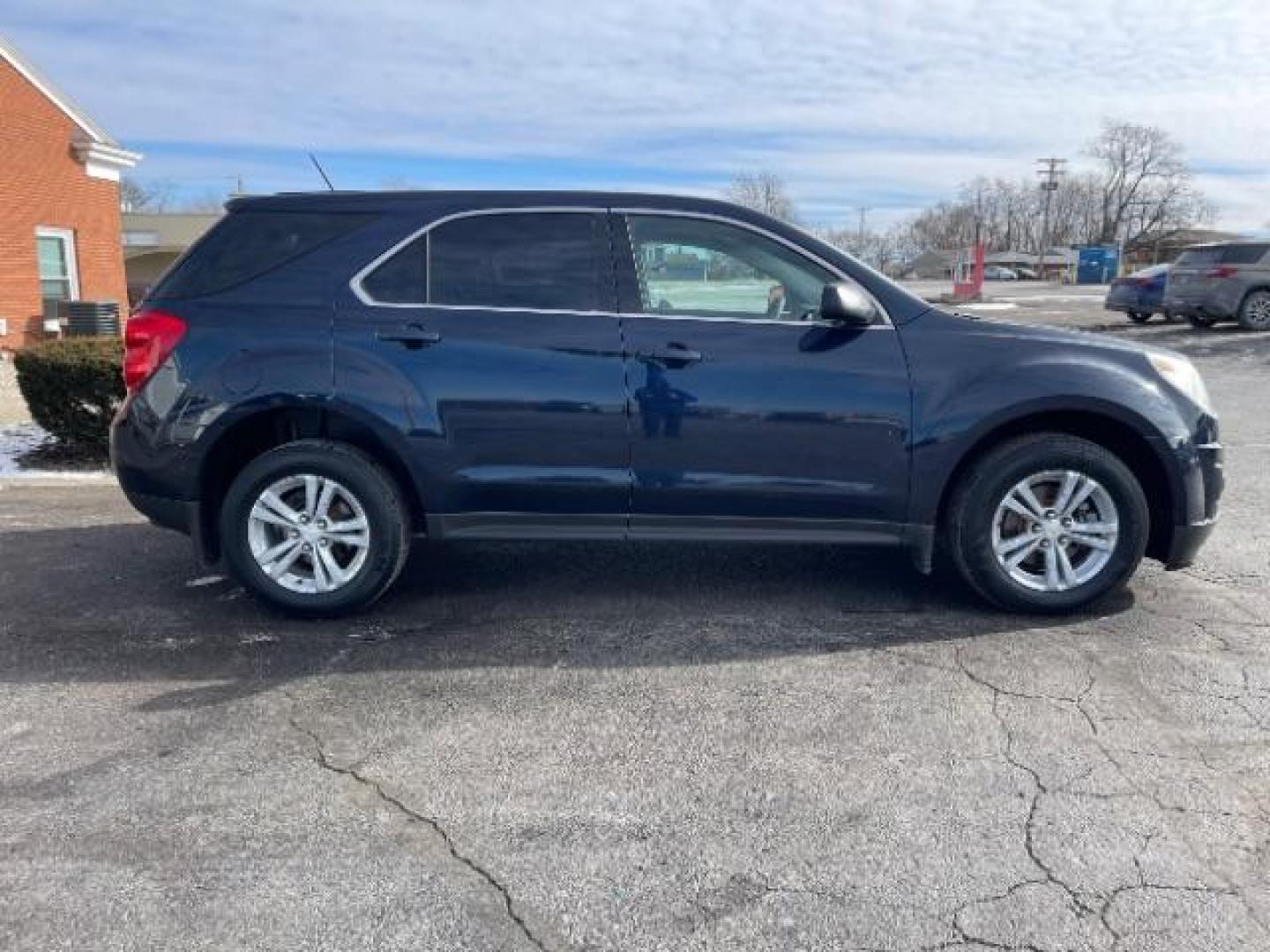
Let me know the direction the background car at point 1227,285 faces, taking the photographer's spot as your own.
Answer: facing away from the viewer and to the right of the viewer

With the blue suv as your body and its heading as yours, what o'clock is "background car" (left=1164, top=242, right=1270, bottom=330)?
The background car is roughly at 10 o'clock from the blue suv.

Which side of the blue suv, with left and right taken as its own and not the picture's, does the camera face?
right

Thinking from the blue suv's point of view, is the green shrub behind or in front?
behind

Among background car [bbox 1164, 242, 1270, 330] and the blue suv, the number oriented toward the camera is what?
0

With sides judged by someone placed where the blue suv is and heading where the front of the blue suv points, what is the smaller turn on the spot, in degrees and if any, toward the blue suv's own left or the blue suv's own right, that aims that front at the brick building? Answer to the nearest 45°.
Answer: approximately 135° to the blue suv's own left

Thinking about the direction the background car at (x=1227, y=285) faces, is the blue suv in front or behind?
behind

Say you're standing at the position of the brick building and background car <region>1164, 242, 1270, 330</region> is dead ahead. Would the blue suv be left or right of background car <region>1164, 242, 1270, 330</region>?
right

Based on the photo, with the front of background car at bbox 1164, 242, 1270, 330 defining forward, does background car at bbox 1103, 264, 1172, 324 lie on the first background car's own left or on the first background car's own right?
on the first background car's own left

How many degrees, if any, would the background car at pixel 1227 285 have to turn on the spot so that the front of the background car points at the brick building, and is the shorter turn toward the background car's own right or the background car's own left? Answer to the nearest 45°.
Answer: approximately 180°

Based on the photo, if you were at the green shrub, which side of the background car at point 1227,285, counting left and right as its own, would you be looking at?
back
